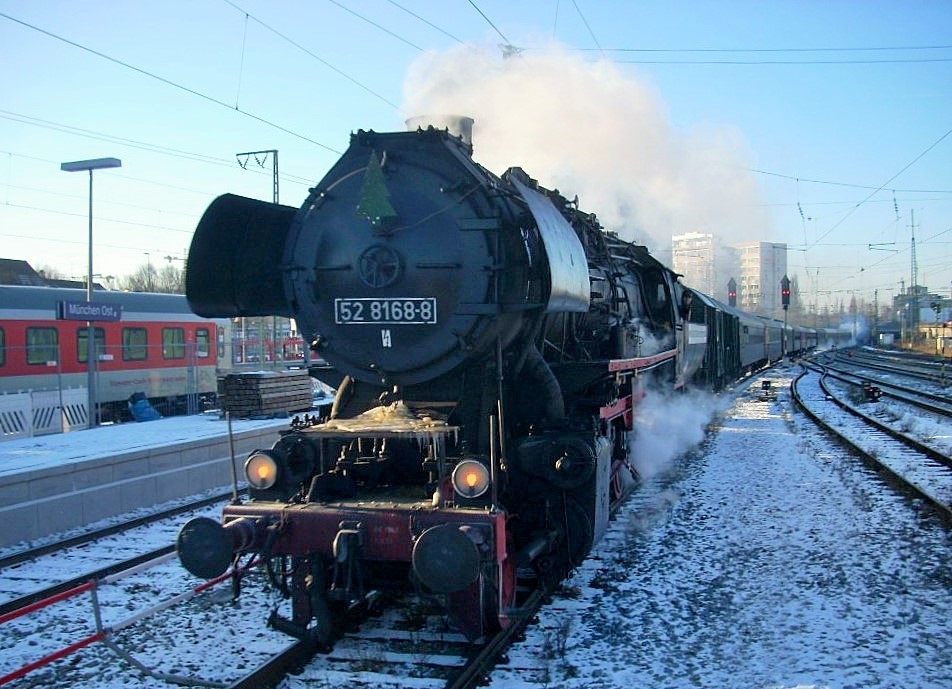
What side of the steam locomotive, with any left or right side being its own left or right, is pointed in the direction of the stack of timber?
right

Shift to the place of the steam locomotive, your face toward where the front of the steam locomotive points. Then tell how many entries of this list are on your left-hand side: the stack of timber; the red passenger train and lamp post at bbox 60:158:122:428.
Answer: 0

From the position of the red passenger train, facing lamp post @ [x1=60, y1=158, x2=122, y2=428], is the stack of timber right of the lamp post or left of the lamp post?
left

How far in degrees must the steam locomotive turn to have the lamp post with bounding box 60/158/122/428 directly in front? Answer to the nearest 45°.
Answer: approximately 90° to its right

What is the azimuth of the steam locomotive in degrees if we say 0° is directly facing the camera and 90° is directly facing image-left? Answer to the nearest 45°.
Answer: approximately 45°

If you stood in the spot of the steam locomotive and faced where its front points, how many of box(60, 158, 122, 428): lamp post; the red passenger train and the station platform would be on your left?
0

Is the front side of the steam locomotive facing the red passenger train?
no

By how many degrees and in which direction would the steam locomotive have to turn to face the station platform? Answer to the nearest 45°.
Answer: approximately 90° to its right
